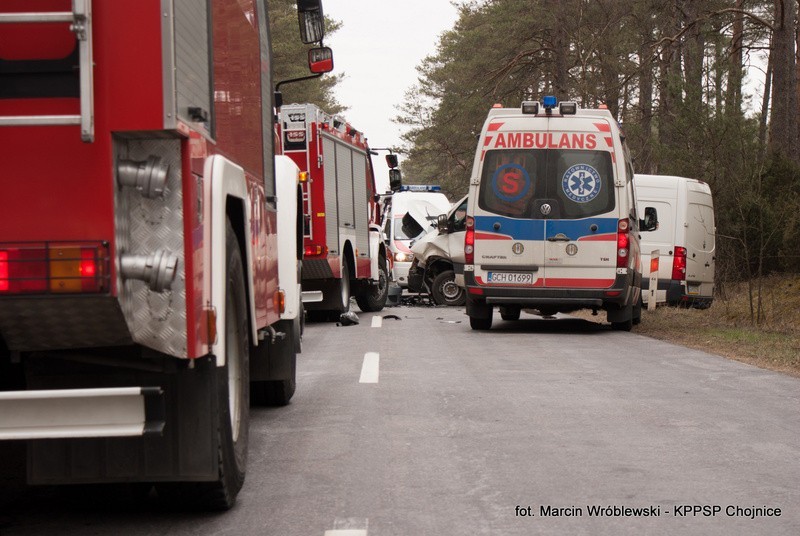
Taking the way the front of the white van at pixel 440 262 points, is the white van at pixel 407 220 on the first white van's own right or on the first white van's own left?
on the first white van's own right

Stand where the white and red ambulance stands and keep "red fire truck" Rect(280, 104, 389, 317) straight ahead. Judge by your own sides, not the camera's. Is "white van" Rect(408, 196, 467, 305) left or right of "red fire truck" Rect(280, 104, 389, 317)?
right

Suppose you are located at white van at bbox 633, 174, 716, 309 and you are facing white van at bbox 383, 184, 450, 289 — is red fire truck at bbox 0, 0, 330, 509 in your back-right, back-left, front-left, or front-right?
back-left

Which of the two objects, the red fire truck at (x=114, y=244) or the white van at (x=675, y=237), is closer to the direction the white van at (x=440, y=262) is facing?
the red fire truck

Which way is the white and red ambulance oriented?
away from the camera

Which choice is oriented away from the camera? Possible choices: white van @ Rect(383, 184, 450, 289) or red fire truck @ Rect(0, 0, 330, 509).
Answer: the red fire truck

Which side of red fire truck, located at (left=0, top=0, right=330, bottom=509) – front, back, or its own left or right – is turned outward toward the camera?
back

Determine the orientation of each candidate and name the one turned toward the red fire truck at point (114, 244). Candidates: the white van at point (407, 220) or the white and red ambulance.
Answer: the white van

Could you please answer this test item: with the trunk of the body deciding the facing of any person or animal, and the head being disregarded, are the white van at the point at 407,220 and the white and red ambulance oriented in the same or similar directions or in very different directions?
very different directions

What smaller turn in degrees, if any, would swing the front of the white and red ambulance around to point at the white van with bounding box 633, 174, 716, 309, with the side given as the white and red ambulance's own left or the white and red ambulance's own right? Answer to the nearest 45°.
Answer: approximately 45° to the white and red ambulance's own right

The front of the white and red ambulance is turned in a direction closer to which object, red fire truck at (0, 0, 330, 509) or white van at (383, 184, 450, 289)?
the white van

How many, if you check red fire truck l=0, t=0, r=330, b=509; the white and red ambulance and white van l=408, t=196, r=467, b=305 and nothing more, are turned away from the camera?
2
